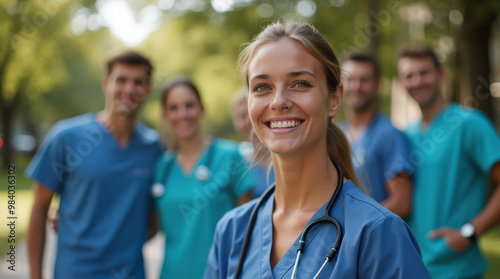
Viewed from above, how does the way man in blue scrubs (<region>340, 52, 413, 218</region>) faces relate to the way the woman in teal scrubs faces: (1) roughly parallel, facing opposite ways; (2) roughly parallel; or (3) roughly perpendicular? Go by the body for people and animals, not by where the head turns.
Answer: roughly parallel

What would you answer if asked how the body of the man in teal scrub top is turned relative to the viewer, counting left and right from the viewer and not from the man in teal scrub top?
facing the viewer and to the left of the viewer

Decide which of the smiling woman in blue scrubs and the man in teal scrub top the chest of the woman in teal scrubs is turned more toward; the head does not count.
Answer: the smiling woman in blue scrubs

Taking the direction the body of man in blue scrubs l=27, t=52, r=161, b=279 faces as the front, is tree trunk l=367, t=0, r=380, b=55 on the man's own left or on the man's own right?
on the man's own left

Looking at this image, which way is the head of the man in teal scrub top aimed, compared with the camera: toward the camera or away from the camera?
toward the camera

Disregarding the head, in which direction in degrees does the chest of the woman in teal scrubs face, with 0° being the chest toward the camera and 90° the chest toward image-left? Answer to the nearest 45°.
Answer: approximately 45°

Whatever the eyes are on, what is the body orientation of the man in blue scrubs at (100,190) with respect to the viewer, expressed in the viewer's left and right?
facing the viewer and to the right of the viewer

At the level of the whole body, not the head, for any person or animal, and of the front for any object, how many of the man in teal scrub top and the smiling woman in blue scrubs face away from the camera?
0

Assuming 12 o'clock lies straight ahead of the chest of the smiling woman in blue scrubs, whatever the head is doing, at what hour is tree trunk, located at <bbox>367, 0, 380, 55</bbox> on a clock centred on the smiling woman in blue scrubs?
The tree trunk is roughly at 5 o'clock from the smiling woman in blue scrubs.

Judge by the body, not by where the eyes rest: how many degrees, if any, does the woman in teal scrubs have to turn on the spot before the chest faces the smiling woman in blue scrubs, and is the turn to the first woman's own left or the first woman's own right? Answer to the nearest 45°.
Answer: approximately 45° to the first woman's own left

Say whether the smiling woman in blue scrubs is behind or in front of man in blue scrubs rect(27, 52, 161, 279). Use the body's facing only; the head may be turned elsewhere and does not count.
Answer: in front

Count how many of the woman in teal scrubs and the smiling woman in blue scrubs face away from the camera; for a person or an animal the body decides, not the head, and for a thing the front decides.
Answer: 0

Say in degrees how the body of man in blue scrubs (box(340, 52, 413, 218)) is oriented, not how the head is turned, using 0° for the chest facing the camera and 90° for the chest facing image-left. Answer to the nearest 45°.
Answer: approximately 45°

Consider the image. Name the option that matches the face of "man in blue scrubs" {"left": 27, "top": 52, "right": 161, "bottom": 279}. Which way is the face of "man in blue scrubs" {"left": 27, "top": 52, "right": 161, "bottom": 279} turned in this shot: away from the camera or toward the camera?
toward the camera

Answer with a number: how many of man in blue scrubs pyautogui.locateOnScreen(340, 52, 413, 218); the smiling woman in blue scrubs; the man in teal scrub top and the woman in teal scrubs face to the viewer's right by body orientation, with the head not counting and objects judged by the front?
0

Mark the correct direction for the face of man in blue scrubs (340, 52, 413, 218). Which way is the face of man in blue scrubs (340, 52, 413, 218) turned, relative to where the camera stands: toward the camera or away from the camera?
toward the camera

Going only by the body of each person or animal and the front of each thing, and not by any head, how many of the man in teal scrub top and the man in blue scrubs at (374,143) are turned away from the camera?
0
